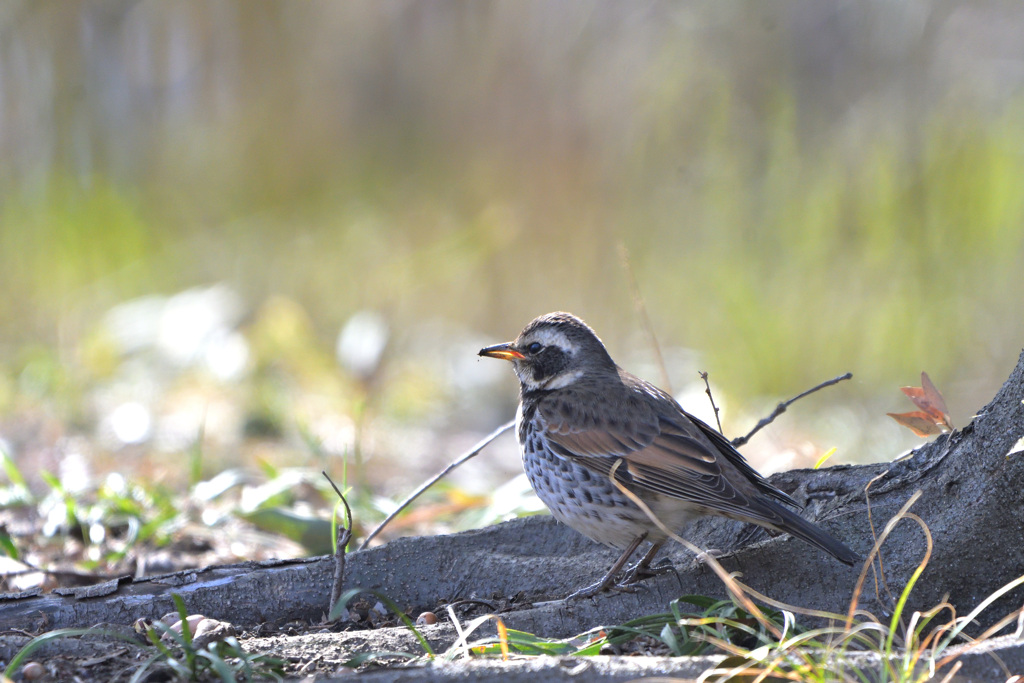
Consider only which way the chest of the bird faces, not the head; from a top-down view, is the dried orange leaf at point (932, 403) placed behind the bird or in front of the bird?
behind

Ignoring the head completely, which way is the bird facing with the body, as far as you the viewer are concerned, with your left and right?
facing to the left of the viewer

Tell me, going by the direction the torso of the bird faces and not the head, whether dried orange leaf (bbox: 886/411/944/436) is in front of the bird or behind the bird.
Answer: behind
